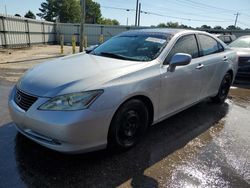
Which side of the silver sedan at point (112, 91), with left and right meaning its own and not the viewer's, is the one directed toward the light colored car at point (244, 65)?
back

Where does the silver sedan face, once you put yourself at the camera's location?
facing the viewer and to the left of the viewer
